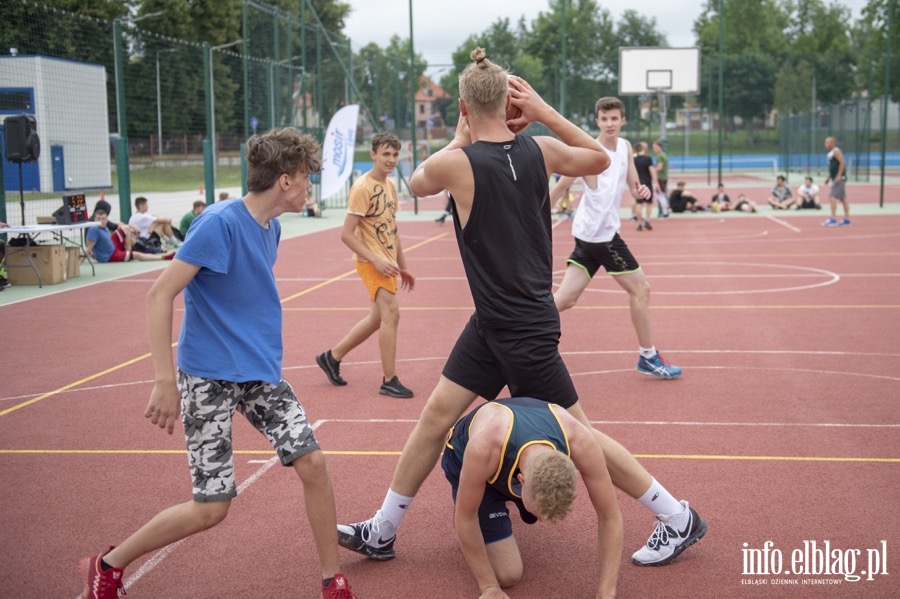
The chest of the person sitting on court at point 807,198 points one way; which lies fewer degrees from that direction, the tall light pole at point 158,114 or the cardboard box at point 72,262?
the cardboard box

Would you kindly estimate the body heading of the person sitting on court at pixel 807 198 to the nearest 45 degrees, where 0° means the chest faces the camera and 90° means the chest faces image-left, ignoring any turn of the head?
approximately 0°

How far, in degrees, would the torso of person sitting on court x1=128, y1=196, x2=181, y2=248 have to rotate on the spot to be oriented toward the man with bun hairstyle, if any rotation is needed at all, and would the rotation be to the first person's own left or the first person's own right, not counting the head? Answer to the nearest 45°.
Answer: approximately 45° to the first person's own right

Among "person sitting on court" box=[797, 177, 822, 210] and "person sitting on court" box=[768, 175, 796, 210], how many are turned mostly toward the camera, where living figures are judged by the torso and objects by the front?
2

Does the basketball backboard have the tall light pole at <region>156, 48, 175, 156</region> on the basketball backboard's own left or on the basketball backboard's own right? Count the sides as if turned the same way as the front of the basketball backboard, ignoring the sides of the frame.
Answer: on the basketball backboard's own right

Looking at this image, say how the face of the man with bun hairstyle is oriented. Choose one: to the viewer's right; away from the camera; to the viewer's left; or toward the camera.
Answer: away from the camera

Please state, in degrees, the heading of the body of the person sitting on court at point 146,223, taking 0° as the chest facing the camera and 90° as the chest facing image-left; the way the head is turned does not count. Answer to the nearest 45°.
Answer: approximately 315°

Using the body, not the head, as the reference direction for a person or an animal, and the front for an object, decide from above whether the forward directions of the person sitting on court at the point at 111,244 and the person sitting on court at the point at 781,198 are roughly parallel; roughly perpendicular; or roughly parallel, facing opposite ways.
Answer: roughly perpendicular

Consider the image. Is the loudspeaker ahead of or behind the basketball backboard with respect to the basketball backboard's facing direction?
ahead

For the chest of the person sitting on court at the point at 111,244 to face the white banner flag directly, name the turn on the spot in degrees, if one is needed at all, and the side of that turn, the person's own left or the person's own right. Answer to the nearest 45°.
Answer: approximately 90° to the person's own left

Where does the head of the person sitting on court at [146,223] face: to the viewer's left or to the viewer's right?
to the viewer's right
